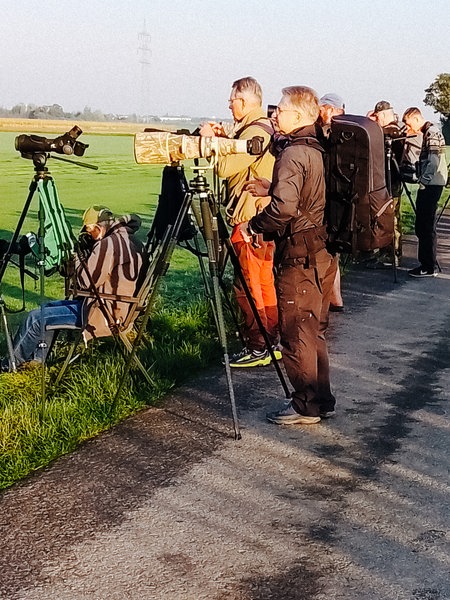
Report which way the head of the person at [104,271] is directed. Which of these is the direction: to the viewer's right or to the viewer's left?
to the viewer's left

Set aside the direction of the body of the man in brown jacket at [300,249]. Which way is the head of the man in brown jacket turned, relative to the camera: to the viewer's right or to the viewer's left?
to the viewer's left

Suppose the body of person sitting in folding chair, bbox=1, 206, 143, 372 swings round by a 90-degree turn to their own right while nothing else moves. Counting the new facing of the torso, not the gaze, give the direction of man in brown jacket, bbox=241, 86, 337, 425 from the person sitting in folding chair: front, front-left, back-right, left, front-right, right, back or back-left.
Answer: back-right

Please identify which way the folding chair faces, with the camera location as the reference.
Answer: facing to the left of the viewer

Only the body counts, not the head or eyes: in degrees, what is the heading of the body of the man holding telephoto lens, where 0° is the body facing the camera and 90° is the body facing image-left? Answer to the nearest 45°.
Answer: approximately 90°

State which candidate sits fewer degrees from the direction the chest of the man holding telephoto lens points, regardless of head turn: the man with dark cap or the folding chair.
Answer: the folding chair

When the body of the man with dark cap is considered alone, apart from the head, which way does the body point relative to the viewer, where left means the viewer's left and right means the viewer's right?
facing to the left of the viewer

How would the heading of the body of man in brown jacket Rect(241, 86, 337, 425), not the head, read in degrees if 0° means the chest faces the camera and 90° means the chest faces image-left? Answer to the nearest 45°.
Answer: approximately 90°

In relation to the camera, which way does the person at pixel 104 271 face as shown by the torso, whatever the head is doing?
to the viewer's left
